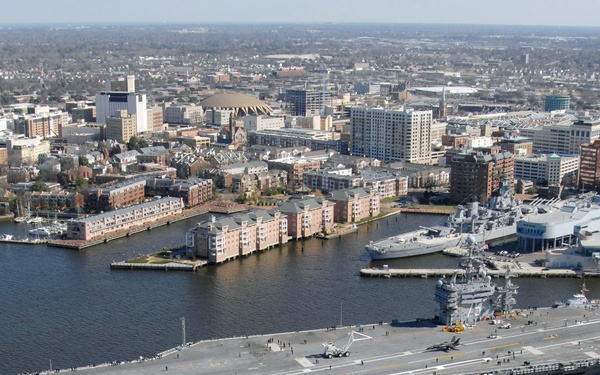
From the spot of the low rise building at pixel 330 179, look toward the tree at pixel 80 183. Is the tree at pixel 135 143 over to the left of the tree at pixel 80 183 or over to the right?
right

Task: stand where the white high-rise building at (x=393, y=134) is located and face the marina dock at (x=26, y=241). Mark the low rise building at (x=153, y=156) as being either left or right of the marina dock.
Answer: right

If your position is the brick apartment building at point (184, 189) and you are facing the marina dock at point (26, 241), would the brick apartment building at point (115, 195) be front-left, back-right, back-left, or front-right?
front-right

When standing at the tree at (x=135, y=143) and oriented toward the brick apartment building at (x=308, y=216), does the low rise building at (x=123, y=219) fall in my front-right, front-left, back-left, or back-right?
front-right

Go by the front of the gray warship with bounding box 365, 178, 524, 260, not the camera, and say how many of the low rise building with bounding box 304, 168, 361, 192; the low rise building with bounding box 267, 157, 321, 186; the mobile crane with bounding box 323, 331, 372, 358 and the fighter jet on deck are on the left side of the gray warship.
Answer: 2
